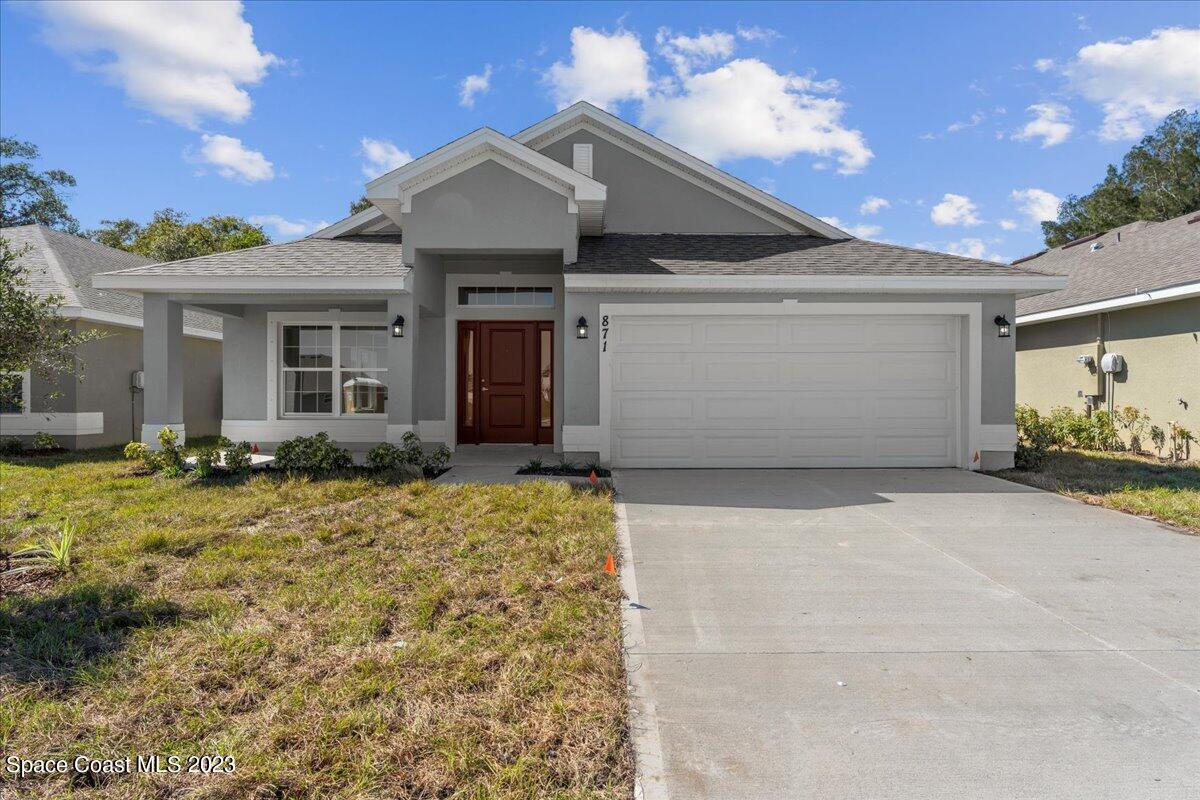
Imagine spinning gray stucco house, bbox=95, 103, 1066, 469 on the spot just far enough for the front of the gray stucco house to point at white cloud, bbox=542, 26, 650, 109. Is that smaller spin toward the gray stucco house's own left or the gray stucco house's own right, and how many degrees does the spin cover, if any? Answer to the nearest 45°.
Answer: approximately 180°

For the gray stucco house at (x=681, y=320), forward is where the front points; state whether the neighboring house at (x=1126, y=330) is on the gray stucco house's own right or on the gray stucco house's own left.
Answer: on the gray stucco house's own left

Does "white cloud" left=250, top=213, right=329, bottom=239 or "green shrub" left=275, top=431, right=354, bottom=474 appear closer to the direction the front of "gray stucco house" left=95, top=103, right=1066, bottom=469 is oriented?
the green shrub

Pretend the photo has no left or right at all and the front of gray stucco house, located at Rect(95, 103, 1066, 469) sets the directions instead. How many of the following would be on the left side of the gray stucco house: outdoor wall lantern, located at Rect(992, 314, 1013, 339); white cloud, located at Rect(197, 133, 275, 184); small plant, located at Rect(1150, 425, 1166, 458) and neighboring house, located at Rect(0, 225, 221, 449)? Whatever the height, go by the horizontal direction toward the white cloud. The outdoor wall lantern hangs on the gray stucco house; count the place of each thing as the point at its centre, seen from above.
2

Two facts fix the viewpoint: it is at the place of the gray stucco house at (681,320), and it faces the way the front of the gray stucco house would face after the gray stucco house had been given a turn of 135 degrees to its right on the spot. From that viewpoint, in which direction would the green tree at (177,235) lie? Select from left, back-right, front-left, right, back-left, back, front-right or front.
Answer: front

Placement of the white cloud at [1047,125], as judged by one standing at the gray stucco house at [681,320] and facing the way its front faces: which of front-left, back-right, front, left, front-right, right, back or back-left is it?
back-left

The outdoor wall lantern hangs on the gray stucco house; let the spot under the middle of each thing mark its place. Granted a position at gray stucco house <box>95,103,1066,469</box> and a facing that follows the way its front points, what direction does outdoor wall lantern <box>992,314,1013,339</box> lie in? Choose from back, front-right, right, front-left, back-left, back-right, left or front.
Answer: left

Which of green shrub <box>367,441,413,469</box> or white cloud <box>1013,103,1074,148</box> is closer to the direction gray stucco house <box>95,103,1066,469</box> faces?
the green shrub

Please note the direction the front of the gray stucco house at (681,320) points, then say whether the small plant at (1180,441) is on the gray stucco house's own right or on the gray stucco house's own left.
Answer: on the gray stucco house's own left

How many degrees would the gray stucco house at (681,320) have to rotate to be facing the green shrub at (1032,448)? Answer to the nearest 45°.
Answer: approximately 90° to its left

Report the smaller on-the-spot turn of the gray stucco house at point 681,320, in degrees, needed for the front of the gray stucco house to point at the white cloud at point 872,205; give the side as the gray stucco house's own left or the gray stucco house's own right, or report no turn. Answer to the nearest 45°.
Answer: approximately 135° to the gray stucco house's own left

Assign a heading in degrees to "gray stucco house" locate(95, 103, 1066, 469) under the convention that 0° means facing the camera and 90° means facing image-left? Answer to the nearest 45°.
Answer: approximately 0°

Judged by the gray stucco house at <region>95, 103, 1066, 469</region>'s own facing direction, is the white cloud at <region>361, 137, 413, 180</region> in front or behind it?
behind

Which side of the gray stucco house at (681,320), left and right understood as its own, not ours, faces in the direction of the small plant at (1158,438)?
left
